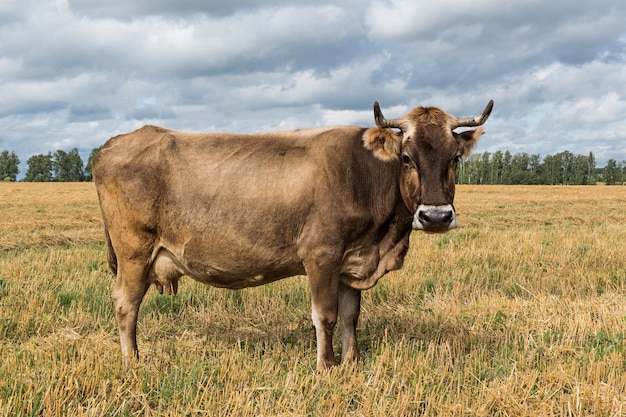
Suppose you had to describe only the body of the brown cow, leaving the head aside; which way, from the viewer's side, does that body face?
to the viewer's right
